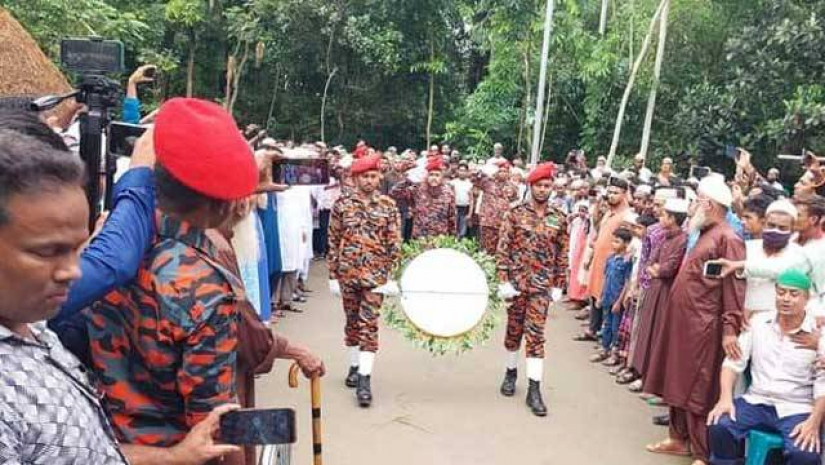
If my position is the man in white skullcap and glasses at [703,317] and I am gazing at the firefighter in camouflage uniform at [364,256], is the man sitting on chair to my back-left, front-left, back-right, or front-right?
back-left

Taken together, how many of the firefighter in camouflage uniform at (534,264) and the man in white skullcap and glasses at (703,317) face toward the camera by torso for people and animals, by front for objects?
1

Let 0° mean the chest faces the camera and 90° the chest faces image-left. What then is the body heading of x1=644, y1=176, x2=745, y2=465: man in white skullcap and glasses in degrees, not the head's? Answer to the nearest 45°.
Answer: approximately 90°

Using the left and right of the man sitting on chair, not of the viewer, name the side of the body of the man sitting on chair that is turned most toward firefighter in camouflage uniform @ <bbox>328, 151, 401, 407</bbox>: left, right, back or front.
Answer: right

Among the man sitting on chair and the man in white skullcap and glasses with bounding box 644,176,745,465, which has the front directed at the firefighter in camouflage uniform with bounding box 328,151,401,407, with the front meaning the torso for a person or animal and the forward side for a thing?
the man in white skullcap and glasses

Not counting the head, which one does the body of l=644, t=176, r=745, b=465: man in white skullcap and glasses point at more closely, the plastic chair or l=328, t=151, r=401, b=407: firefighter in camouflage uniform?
the firefighter in camouflage uniform

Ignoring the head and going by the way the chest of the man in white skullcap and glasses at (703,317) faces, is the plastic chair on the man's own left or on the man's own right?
on the man's own left

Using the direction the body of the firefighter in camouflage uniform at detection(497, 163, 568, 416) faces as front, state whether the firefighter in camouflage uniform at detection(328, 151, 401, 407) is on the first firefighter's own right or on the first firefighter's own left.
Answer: on the first firefighter's own right

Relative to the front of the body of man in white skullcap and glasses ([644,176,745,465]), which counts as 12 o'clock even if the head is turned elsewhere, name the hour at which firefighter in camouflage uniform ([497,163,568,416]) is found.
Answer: The firefighter in camouflage uniform is roughly at 1 o'clock from the man in white skullcap and glasses.
